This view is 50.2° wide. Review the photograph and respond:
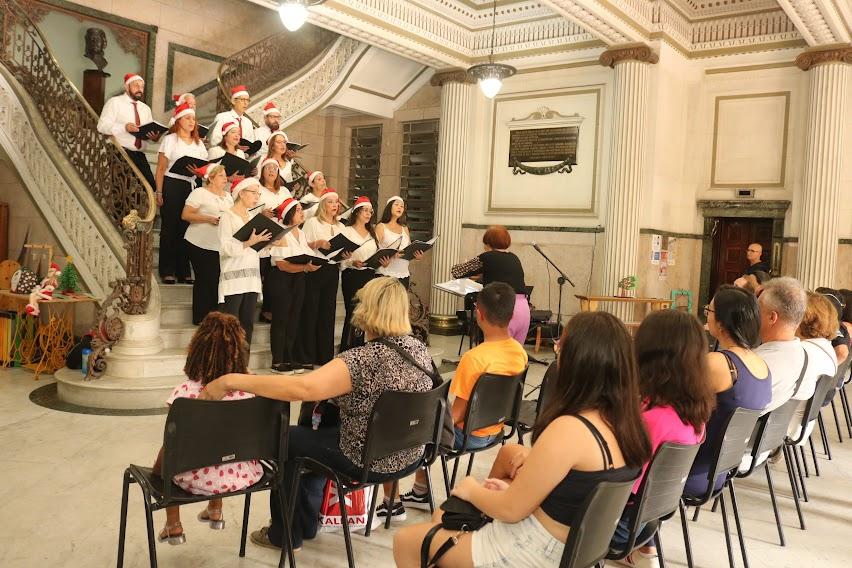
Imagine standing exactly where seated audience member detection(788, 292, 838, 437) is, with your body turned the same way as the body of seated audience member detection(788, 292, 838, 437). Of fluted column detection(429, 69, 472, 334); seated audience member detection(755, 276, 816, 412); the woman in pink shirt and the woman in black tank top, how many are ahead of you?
1

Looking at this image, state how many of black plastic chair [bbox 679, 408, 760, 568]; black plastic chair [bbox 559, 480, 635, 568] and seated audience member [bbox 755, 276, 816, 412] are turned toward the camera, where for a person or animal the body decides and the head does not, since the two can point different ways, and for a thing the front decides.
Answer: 0

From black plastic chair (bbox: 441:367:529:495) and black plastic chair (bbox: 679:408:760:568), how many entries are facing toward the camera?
0

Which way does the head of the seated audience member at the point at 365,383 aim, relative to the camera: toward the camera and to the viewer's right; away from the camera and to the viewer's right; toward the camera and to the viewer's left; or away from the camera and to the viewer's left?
away from the camera and to the viewer's left

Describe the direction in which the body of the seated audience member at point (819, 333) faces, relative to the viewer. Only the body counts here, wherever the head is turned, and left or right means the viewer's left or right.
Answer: facing away from the viewer and to the left of the viewer

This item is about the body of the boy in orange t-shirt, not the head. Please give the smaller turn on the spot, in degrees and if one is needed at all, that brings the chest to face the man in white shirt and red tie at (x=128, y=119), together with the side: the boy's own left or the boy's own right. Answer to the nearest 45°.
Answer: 0° — they already face them

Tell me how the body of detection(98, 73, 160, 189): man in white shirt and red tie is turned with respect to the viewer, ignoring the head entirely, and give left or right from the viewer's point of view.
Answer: facing the viewer and to the right of the viewer

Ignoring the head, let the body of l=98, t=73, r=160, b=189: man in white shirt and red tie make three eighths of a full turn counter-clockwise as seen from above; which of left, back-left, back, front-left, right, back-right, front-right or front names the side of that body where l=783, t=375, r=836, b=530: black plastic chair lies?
back-right

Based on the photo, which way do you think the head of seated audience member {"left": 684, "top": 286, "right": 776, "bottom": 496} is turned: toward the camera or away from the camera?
away from the camera

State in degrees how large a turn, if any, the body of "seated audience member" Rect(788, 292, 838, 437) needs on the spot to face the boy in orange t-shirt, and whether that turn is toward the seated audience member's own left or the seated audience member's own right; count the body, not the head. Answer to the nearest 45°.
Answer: approximately 90° to the seated audience member's own left

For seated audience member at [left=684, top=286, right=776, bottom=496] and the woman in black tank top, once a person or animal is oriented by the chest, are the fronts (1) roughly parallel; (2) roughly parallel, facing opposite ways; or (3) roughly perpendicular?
roughly parallel

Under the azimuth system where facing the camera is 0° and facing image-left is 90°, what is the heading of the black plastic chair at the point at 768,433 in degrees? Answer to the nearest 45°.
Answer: approximately 135°

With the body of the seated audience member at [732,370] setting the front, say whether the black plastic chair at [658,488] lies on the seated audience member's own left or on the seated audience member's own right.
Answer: on the seated audience member's own left

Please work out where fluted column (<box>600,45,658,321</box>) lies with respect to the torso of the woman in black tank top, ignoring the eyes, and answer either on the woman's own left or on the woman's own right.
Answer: on the woman's own right

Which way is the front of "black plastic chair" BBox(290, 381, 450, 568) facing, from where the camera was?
facing away from the viewer and to the left of the viewer

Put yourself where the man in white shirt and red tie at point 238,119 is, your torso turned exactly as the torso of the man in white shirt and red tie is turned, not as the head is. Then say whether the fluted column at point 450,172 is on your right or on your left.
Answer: on your left

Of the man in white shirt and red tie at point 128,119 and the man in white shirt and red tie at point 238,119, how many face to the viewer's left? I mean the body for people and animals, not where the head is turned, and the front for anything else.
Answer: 0

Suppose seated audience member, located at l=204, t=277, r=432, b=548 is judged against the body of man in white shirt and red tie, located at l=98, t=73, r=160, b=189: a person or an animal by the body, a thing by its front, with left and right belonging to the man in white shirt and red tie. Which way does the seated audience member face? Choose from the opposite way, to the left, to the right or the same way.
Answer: the opposite way

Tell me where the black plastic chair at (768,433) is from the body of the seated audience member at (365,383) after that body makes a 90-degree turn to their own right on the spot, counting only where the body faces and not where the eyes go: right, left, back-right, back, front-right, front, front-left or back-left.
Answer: front-right

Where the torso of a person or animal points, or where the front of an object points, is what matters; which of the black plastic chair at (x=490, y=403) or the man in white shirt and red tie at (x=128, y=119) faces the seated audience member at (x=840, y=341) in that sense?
the man in white shirt and red tie

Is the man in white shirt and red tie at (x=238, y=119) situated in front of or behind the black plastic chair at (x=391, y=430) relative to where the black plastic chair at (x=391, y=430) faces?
in front
